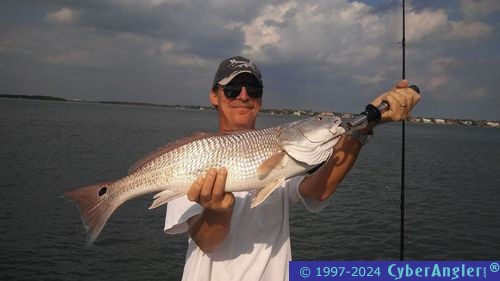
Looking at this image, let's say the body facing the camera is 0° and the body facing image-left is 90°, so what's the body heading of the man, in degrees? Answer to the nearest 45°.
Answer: approximately 0°
